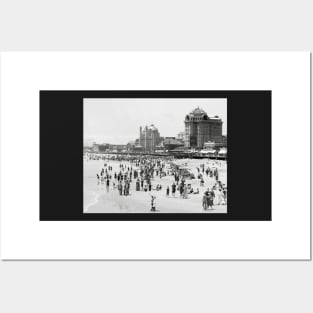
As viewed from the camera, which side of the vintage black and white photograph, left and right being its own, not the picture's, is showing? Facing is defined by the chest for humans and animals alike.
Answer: front
